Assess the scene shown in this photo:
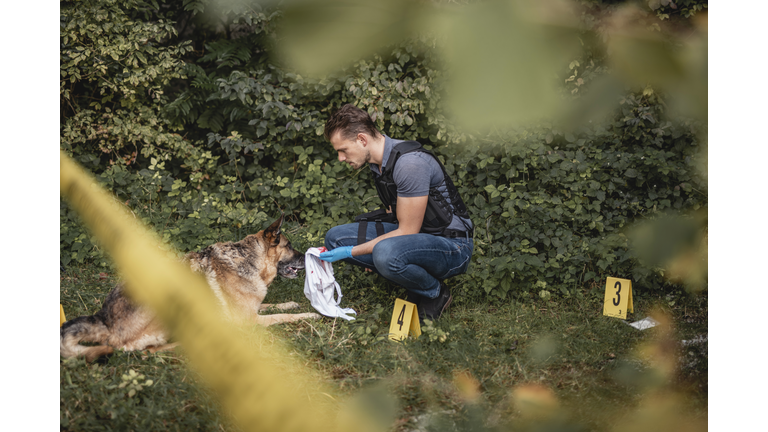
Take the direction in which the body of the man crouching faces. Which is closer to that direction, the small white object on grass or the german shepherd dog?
the german shepherd dog

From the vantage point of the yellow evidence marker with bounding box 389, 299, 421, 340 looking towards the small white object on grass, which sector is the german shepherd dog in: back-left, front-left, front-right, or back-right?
back-left

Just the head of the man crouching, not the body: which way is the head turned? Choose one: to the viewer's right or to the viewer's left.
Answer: to the viewer's left

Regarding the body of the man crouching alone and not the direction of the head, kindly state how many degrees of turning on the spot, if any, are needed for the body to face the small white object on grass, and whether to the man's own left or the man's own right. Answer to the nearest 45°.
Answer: approximately 180°

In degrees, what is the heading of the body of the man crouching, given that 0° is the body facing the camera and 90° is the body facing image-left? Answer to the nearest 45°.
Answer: approximately 90°
